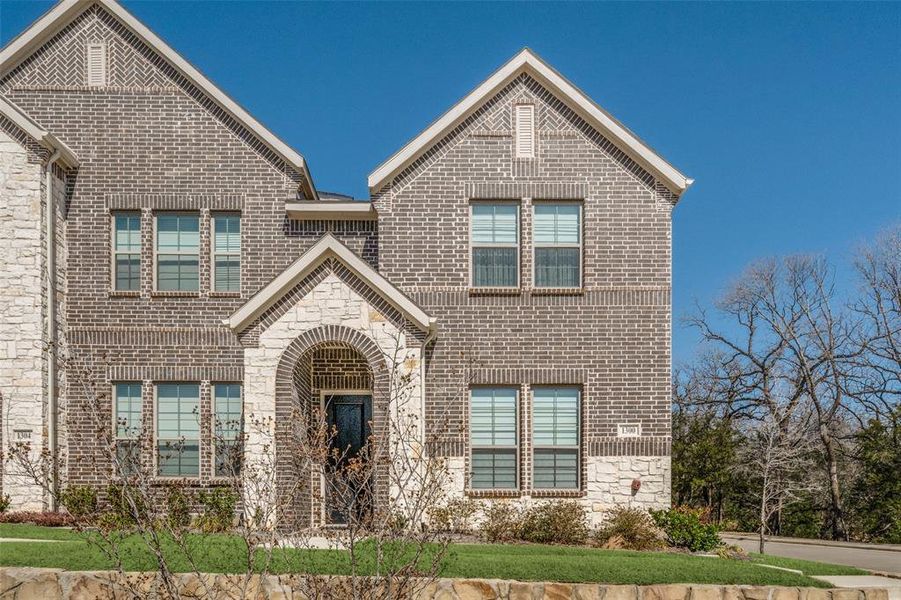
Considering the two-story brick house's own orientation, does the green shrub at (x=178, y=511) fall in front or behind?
in front

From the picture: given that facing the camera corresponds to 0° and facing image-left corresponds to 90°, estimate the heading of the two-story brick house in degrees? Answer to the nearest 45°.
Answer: approximately 0°

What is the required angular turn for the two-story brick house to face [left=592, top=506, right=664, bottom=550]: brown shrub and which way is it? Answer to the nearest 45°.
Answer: approximately 45° to its left

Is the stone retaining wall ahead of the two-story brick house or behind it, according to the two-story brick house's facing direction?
ahead

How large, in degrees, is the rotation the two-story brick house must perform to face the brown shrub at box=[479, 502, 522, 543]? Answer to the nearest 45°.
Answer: approximately 45° to its left
